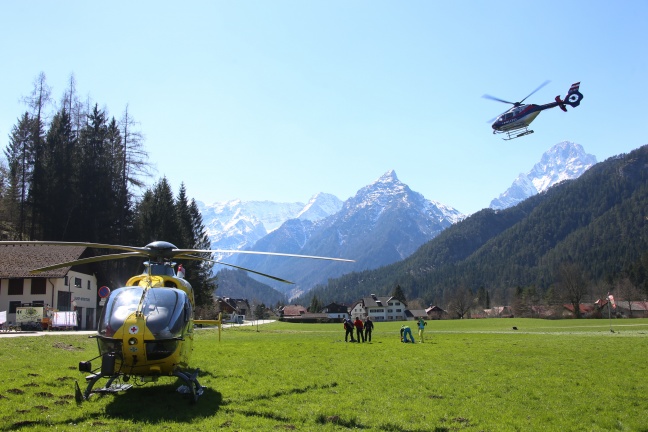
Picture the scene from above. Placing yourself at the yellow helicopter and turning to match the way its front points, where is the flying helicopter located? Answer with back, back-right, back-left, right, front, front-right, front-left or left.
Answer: back-left

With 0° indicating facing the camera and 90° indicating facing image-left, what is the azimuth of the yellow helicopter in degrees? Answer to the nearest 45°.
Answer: approximately 0°
